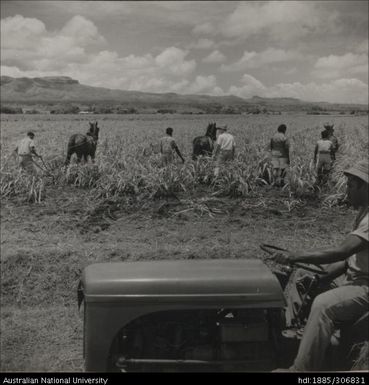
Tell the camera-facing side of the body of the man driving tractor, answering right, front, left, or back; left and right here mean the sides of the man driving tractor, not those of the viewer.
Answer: left

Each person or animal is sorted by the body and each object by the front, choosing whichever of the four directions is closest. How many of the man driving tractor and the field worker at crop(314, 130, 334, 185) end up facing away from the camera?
1

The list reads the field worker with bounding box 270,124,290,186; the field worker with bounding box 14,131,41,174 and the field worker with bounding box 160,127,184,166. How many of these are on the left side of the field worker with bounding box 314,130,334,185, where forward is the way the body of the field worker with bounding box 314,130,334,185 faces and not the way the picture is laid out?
3

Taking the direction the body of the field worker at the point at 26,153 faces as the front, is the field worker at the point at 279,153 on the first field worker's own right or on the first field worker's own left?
on the first field worker's own right

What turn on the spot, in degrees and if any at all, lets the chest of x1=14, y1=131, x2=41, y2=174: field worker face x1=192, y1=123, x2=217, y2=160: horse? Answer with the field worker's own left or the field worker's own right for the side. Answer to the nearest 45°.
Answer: approximately 45° to the field worker's own right

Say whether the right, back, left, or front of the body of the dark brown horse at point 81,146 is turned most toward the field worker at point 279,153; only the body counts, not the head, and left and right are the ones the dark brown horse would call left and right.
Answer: right

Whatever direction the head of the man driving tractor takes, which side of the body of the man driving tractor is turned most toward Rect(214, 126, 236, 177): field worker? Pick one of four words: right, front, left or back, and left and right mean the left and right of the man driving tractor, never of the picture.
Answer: right

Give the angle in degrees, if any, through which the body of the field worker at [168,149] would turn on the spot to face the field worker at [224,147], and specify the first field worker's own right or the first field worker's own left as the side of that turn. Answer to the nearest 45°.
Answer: approximately 45° to the first field worker's own right

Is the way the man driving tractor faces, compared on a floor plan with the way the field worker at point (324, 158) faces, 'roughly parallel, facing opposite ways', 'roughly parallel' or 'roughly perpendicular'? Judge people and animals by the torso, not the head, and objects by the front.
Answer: roughly perpendicular

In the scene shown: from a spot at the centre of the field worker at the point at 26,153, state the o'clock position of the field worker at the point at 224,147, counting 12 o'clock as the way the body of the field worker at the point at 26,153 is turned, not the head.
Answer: the field worker at the point at 224,147 is roughly at 2 o'clock from the field worker at the point at 26,153.

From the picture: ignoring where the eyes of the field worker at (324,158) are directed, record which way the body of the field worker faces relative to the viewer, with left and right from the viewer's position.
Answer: facing away from the viewer

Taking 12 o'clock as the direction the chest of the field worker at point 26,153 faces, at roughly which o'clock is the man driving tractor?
The man driving tractor is roughly at 4 o'clock from the field worker.

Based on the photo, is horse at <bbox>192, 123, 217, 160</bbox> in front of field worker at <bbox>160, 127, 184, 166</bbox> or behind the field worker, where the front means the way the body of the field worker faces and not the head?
in front

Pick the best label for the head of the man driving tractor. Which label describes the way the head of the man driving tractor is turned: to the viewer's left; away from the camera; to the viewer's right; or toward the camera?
to the viewer's left
